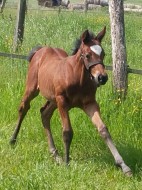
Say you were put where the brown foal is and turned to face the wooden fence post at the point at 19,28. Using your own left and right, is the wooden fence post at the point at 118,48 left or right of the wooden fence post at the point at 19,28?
right

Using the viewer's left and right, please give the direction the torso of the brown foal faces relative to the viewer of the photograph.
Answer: facing the viewer and to the right of the viewer

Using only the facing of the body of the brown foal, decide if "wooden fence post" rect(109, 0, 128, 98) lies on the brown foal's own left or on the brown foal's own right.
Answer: on the brown foal's own left

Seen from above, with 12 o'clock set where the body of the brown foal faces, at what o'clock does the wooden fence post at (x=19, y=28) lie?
The wooden fence post is roughly at 7 o'clock from the brown foal.
